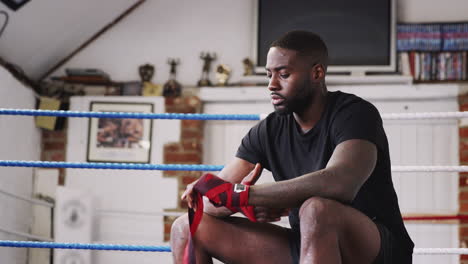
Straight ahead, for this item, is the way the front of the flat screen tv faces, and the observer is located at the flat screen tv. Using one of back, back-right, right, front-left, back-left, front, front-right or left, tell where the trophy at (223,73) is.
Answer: right

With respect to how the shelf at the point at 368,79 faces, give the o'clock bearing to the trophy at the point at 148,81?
The trophy is roughly at 3 o'clock from the shelf.

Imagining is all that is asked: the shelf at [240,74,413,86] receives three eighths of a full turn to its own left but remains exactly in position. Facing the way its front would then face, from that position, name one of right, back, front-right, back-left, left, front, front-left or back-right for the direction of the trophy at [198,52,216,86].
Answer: back-left

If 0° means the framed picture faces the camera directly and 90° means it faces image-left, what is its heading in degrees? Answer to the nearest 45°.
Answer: approximately 0°

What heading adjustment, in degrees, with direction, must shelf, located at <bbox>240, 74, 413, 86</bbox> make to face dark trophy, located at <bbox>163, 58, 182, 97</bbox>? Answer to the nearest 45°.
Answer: approximately 90° to its right

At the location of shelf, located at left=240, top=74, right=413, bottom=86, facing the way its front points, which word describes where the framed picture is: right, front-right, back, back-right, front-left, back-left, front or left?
right

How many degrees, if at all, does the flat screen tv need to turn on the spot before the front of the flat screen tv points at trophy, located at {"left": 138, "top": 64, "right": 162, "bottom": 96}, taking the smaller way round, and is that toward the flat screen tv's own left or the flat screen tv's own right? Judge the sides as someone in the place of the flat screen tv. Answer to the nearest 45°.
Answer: approximately 90° to the flat screen tv's own right

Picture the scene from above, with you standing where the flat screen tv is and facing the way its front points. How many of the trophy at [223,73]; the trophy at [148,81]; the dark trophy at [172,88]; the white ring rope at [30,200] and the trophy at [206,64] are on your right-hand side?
5

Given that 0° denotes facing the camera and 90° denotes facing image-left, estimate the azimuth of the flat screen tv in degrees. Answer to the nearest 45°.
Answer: approximately 0°

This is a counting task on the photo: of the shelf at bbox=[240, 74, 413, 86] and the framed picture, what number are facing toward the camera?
2

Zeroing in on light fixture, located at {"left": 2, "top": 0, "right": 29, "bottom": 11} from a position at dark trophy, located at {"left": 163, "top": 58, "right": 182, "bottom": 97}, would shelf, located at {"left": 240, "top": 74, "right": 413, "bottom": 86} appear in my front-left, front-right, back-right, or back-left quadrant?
back-left

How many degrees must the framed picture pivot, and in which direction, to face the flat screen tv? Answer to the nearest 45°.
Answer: approximately 90° to its left

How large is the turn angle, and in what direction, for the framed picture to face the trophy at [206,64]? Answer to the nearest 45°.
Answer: approximately 90° to its left

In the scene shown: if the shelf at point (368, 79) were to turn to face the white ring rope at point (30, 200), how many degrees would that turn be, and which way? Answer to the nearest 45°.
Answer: approximately 90° to its right
